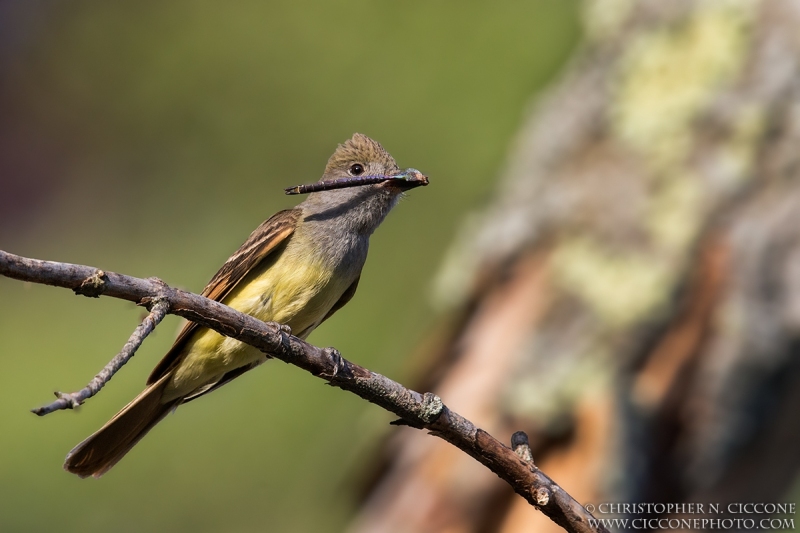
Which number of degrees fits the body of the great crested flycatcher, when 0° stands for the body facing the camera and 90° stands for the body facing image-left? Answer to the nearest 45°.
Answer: approximately 315°

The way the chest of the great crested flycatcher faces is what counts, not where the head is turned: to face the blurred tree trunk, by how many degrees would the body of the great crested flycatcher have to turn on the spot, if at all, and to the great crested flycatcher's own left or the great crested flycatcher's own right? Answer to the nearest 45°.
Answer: approximately 45° to the great crested flycatcher's own left
